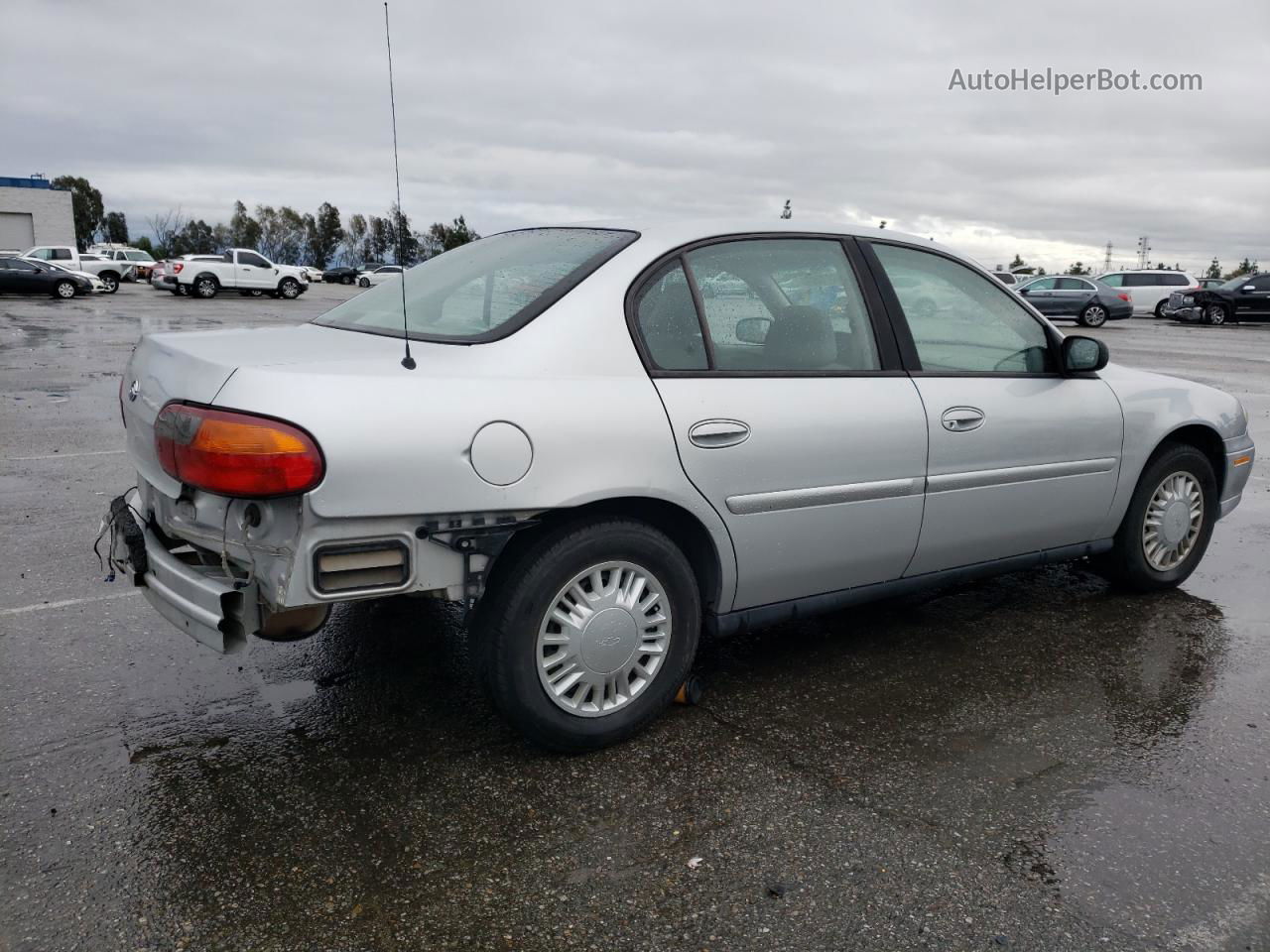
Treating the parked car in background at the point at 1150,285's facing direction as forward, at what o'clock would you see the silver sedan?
The silver sedan is roughly at 9 o'clock from the parked car in background.

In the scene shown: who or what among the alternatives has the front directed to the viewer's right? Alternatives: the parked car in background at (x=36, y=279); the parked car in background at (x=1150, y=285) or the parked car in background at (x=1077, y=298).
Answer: the parked car in background at (x=36, y=279)

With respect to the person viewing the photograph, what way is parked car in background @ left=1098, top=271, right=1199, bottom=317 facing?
facing to the left of the viewer

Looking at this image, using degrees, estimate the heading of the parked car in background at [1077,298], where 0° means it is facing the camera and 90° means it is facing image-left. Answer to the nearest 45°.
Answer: approximately 90°

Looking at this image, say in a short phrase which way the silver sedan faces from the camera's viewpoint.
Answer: facing away from the viewer and to the right of the viewer

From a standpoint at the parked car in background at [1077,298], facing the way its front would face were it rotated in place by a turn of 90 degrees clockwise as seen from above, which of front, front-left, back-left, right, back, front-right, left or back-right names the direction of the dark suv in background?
front-right

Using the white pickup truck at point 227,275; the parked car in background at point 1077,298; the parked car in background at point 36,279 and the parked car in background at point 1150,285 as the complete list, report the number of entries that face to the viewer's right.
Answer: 2

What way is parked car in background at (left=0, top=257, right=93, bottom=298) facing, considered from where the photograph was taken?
facing to the right of the viewer

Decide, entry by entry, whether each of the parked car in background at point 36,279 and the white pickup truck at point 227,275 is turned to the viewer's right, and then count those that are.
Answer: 2

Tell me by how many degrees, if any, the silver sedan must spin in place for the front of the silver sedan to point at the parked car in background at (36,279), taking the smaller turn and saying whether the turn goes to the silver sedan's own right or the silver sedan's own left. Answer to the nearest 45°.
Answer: approximately 90° to the silver sedan's own left

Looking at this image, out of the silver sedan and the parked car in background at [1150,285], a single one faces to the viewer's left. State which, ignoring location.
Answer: the parked car in background

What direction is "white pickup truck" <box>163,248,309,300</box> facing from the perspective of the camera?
to the viewer's right
